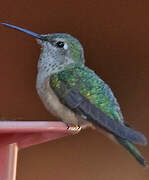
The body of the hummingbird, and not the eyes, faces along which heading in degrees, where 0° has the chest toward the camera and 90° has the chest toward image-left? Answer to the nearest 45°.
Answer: approximately 90°
